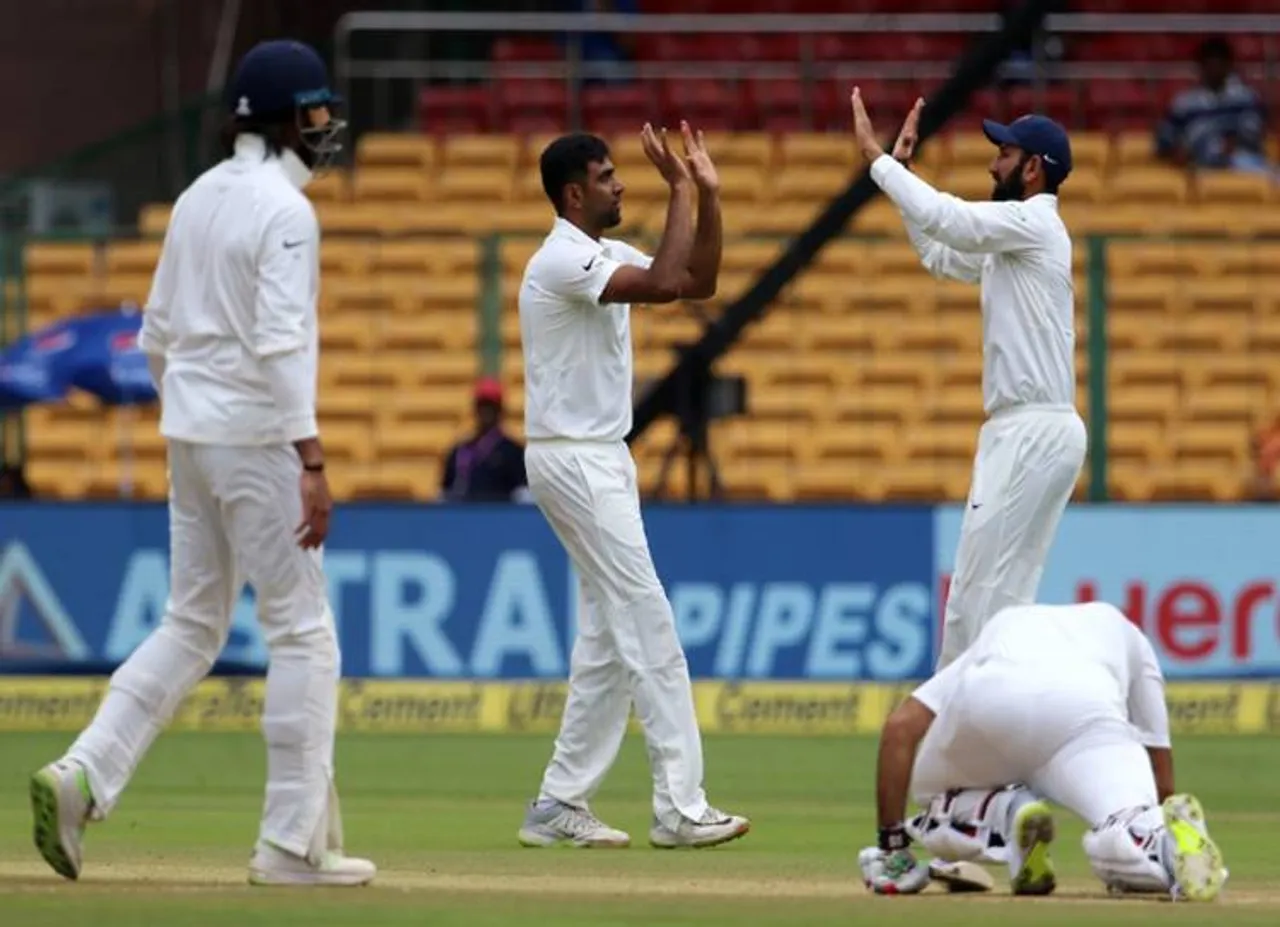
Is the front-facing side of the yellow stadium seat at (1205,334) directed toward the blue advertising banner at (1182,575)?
yes

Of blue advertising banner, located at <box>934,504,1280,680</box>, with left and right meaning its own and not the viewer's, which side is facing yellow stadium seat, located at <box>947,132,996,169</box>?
back

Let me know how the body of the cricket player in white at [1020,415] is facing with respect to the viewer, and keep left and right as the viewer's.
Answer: facing to the left of the viewer

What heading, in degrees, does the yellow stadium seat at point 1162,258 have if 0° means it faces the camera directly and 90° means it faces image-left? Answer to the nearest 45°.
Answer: approximately 0°

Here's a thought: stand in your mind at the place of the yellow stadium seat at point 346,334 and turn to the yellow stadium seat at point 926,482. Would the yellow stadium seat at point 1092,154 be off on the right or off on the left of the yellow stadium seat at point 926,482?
left

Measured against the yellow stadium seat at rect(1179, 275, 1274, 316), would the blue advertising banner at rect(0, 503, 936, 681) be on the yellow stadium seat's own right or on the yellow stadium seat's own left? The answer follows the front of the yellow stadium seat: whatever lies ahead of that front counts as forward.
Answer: on the yellow stadium seat's own right

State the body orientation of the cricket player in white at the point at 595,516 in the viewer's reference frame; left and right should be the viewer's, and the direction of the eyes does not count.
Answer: facing to the right of the viewer
